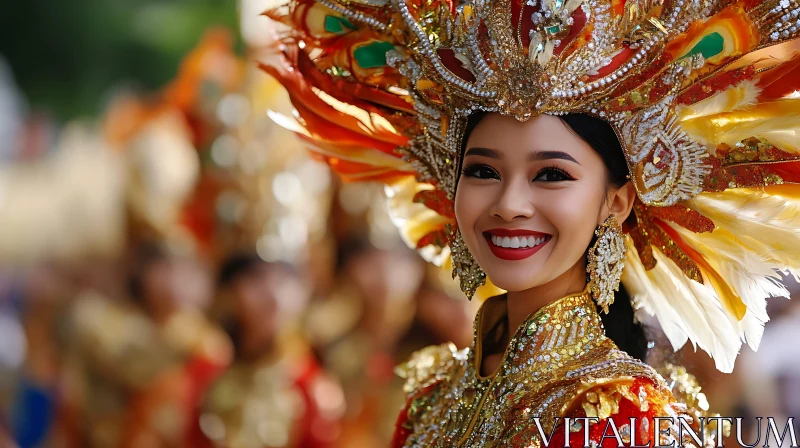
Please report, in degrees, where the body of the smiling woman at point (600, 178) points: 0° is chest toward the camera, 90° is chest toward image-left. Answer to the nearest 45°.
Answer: approximately 45°
